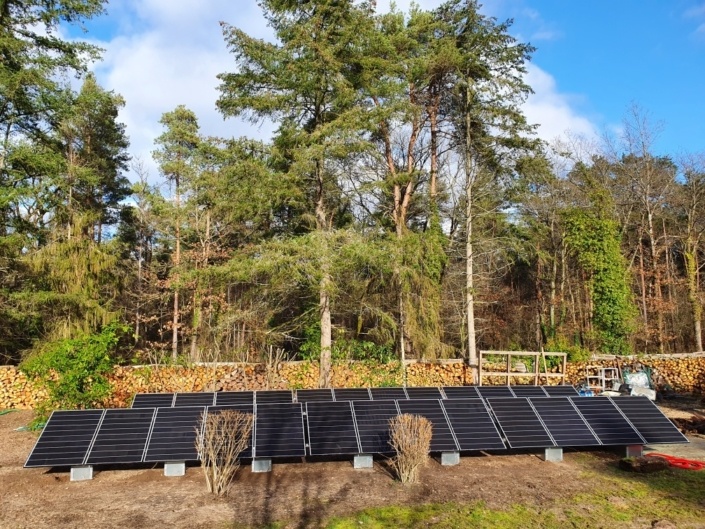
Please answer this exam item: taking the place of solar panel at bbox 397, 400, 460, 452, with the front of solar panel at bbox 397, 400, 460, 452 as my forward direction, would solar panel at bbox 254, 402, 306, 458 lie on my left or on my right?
on my right

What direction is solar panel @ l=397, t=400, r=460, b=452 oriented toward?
toward the camera

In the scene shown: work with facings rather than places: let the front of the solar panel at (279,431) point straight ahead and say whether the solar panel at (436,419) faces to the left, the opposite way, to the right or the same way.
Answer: the same way

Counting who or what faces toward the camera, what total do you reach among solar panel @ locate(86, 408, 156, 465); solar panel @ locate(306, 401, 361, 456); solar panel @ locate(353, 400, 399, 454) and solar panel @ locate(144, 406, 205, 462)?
4

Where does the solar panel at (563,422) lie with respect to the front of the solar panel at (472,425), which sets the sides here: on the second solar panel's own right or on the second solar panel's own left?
on the second solar panel's own left

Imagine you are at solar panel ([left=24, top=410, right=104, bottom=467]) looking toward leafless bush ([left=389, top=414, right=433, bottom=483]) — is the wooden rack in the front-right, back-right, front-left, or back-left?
front-left

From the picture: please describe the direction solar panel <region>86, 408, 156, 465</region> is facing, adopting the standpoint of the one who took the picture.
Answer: facing the viewer

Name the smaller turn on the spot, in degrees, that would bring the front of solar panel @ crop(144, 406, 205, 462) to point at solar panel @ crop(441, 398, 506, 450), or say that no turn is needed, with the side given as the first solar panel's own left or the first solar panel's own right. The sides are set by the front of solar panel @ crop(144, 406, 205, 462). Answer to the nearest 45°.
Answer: approximately 90° to the first solar panel's own left

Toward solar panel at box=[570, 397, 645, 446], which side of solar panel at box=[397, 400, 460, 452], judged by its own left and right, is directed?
left

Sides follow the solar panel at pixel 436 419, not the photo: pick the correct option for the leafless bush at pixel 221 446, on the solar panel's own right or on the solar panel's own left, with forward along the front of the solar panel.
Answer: on the solar panel's own right

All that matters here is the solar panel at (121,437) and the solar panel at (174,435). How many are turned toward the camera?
2

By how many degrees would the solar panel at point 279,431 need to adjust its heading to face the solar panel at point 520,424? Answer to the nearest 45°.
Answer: approximately 90° to its left

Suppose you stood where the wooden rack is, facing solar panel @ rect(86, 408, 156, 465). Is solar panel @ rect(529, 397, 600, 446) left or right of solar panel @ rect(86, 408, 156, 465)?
left

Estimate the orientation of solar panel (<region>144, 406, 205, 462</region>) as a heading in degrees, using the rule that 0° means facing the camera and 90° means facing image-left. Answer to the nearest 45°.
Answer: approximately 0°

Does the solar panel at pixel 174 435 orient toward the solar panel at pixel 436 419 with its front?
no

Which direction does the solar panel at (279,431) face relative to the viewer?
toward the camera

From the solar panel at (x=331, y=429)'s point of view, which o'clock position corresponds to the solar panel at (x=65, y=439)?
the solar panel at (x=65, y=439) is roughly at 3 o'clock from the solar panel at (x=331, y=429).

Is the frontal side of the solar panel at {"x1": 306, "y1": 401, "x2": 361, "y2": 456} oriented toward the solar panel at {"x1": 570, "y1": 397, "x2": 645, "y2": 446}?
no

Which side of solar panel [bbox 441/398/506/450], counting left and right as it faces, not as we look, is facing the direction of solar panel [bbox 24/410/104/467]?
right

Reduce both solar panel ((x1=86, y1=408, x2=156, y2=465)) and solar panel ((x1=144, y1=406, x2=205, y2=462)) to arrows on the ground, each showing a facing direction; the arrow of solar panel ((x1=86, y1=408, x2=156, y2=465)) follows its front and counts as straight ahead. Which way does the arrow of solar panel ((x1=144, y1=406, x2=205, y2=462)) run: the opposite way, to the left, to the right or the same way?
the same way
